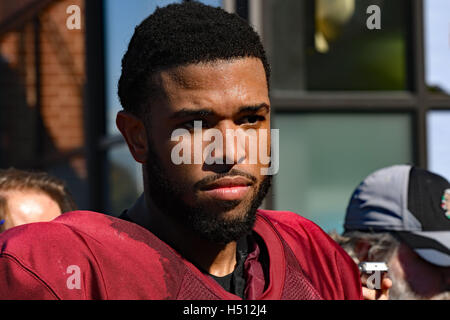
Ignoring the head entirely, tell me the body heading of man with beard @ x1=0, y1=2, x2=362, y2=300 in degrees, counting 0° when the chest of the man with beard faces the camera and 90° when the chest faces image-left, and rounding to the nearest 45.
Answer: approximately 315°

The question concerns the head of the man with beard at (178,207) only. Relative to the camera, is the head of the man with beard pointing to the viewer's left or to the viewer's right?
to the viewer's right

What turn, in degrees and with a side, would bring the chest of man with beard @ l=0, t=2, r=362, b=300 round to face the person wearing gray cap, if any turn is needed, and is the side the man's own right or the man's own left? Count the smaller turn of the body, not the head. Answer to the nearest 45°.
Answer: approximately 90° to the man's own left
